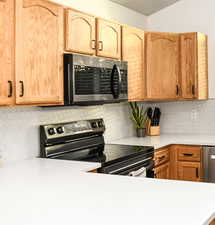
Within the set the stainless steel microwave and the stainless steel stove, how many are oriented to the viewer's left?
0

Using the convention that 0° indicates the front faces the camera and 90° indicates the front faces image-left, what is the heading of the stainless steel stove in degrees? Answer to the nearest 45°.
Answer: approximately 315°

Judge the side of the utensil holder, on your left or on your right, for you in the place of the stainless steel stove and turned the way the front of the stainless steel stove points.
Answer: on your left

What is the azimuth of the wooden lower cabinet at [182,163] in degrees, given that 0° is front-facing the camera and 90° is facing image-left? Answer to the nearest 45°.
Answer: approximately 45°

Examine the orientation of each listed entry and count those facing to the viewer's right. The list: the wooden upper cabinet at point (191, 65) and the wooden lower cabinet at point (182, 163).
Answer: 0

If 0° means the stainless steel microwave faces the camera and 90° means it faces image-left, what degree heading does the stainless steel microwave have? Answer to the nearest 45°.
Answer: approximately 315°
